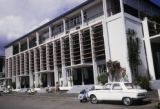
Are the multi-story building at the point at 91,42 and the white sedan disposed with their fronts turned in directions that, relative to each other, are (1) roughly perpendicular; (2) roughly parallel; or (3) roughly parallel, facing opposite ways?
roughly perpendicular

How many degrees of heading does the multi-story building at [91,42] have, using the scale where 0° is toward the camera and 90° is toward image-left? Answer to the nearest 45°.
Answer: approximately 45°

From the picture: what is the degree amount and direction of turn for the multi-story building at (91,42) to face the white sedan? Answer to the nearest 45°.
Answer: approximately 45° to its left
